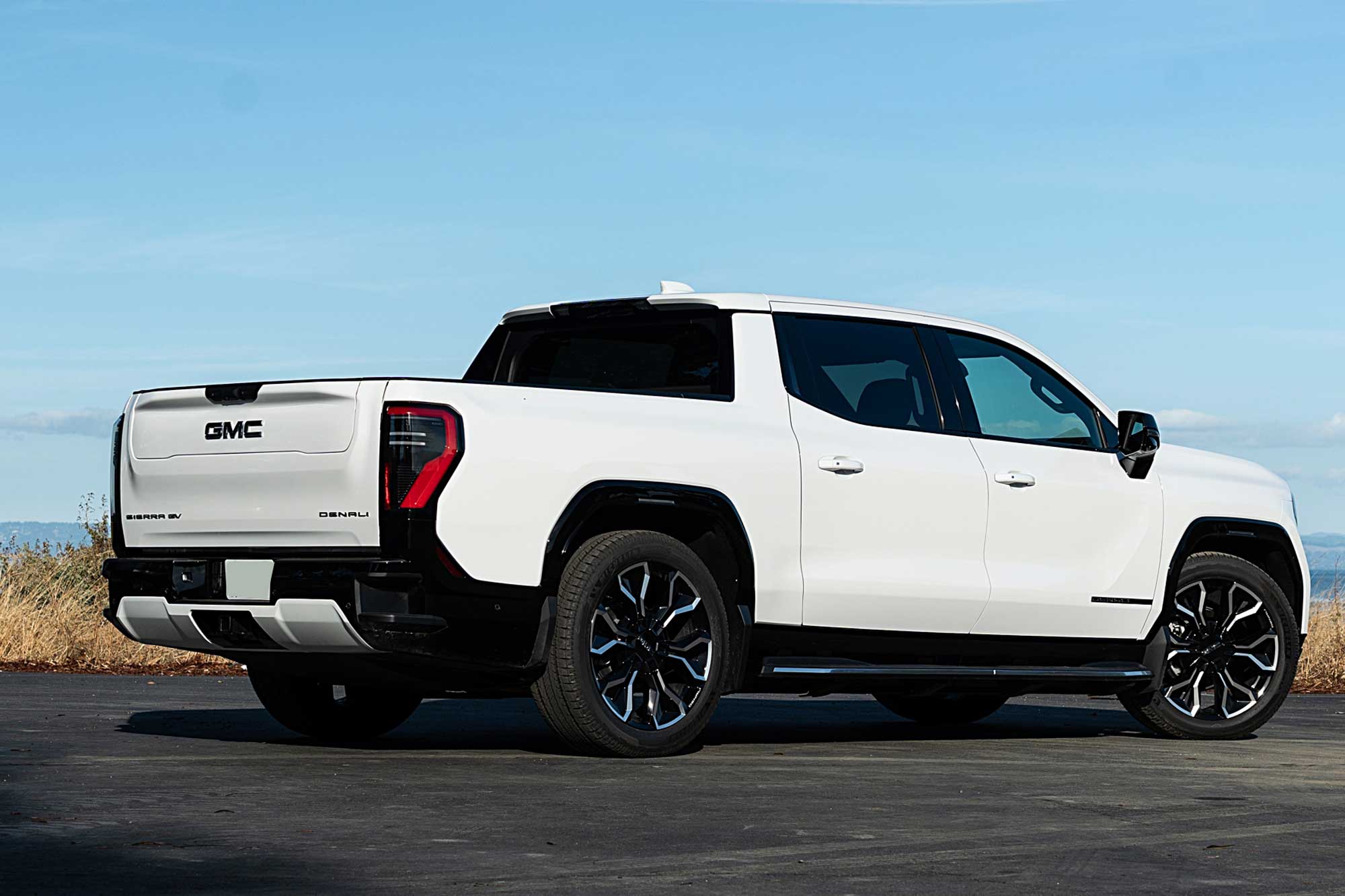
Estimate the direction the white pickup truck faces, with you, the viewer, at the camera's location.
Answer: facing away from the viewer and to the right of the viewer
